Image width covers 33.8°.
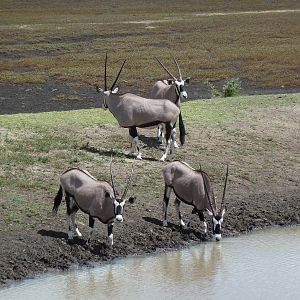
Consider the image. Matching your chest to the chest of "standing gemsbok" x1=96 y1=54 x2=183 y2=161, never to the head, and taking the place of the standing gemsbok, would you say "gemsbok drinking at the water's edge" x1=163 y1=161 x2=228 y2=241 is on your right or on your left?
on your left

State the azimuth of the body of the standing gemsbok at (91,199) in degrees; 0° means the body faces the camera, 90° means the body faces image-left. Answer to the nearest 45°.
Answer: approximately 315°

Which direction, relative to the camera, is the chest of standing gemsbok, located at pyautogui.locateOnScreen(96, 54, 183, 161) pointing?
to the viewer's left

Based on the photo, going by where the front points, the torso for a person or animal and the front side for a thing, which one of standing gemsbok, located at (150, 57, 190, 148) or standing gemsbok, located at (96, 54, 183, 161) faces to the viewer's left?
standing gemsbok, located at (96, 54, 183, 161)

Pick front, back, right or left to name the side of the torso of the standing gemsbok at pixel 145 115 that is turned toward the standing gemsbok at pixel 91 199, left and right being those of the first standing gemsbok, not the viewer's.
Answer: left

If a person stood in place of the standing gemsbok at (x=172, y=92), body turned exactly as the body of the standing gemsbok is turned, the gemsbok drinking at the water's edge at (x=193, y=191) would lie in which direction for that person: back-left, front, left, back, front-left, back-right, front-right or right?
front-right

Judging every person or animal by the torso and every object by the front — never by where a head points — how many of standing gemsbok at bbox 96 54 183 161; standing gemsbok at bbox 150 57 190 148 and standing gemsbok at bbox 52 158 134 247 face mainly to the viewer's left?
1

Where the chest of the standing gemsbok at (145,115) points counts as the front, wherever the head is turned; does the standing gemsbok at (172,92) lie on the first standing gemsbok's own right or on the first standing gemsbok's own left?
on the first standing gemsbok's own right

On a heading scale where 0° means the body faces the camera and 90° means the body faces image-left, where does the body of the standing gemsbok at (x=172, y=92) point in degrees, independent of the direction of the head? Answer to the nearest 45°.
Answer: approximately 315°
